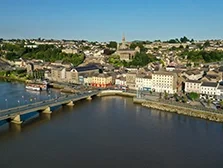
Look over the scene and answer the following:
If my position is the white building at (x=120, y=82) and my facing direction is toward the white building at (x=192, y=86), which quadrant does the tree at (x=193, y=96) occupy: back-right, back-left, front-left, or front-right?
front-right

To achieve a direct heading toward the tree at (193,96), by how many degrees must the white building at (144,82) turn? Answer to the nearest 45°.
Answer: approximately 45° to its left

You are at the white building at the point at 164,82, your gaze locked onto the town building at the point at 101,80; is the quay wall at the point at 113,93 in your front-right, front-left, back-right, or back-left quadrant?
front-left

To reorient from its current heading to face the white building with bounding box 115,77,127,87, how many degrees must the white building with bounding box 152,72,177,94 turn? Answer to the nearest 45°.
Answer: approximately 90° to its right

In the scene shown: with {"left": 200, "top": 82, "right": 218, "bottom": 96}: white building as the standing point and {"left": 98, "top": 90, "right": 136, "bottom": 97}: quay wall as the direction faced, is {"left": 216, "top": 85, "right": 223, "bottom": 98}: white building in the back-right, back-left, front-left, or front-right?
back-left

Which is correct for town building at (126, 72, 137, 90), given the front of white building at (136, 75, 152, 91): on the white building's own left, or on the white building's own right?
on the white building's own right

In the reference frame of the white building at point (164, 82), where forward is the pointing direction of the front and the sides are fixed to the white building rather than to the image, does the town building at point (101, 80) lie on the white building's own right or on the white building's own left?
on the white building's own right

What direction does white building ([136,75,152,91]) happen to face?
toward the camera

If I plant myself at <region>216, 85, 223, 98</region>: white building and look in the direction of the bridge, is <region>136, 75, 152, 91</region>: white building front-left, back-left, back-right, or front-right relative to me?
front-right

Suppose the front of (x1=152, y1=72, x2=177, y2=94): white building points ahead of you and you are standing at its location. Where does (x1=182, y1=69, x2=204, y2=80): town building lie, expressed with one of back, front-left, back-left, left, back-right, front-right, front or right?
back

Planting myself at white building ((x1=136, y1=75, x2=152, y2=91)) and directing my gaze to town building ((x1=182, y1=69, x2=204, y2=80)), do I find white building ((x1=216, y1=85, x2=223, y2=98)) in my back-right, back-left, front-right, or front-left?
front-right

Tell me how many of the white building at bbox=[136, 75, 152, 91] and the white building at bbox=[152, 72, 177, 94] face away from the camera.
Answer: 0

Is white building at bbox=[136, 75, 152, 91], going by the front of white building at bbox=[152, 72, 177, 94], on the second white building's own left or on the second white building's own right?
on the second white building's own right

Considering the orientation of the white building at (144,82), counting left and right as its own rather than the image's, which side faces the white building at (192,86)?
left

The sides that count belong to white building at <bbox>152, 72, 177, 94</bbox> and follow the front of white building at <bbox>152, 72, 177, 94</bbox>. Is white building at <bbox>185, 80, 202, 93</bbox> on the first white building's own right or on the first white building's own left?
on the first white building's own left
